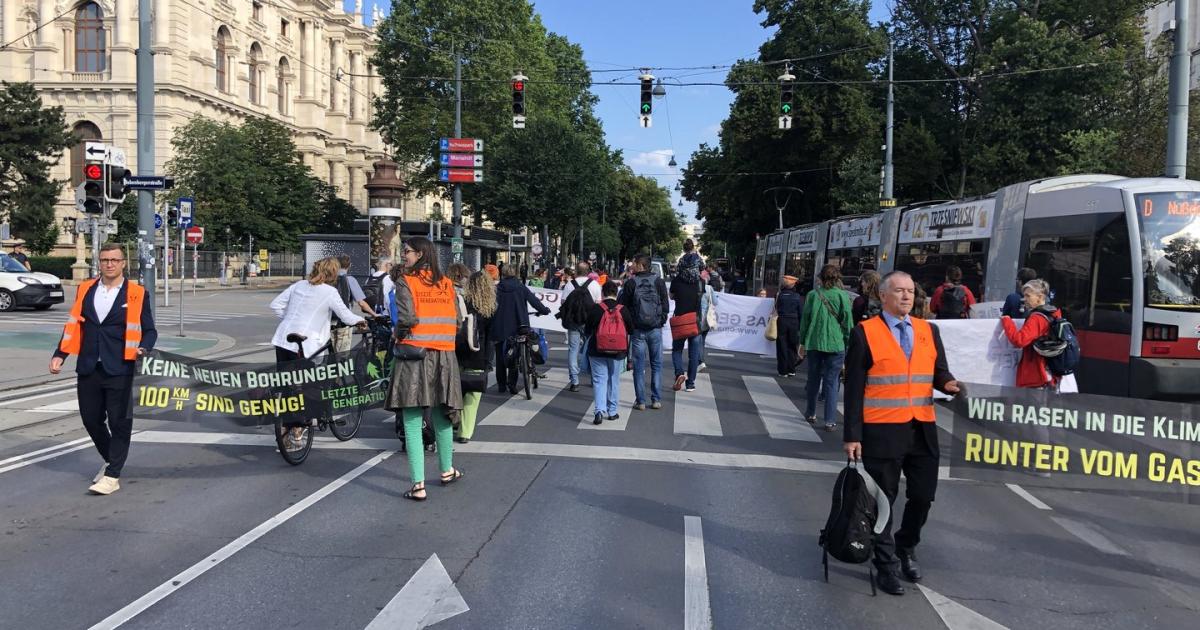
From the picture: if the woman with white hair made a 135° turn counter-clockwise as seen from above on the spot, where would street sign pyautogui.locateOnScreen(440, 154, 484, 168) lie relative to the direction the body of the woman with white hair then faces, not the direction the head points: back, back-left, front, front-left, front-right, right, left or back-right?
back

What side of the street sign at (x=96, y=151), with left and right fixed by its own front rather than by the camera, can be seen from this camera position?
front

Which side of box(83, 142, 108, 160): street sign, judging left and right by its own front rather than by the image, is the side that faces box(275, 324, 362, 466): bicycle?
front

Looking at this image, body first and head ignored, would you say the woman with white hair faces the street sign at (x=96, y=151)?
yes

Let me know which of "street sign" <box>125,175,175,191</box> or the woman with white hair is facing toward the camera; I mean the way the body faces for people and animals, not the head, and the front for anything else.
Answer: the street sign

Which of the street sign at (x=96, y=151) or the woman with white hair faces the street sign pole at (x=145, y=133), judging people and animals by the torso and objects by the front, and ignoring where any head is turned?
the woman with white hair

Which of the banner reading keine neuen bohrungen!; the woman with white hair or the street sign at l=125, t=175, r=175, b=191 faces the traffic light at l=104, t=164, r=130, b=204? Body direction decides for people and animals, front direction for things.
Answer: the woman with white hair

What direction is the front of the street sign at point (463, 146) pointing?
toward the camera

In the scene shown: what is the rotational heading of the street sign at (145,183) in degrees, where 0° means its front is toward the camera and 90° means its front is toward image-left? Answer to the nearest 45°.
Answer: approximately 0°

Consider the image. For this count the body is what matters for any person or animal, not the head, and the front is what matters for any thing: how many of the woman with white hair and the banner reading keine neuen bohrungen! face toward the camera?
1

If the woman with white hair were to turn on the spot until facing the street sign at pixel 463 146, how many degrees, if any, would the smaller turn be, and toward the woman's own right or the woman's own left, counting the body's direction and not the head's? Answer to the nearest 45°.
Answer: approximately 45° to the woman's own right

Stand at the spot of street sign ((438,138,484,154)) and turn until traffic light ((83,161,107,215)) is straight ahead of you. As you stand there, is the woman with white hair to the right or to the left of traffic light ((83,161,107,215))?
left

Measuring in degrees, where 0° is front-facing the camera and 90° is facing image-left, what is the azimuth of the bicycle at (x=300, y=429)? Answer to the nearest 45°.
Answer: approximately 225°

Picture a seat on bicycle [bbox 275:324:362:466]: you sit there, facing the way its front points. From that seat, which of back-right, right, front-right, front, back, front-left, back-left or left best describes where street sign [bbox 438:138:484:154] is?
front-left

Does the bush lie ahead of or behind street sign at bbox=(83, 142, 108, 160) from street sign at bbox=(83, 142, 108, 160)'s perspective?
behind

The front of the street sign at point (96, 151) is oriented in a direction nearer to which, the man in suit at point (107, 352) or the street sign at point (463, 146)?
the man in suit

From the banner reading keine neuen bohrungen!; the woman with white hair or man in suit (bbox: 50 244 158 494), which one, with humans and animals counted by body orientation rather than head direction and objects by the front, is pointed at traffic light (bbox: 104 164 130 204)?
the woman with white hair

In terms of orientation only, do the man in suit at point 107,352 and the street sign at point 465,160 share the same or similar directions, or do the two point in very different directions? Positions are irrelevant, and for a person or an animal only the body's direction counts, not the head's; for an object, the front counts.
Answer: same or similar directions

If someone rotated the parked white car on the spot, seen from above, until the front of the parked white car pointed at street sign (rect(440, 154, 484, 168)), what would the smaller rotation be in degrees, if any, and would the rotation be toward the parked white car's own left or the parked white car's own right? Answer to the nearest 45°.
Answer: approximately 45° to the parked white car's own left

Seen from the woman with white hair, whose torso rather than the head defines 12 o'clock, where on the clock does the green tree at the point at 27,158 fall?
The green tree is roughly at 1 o'clock from the woman with white hair.
